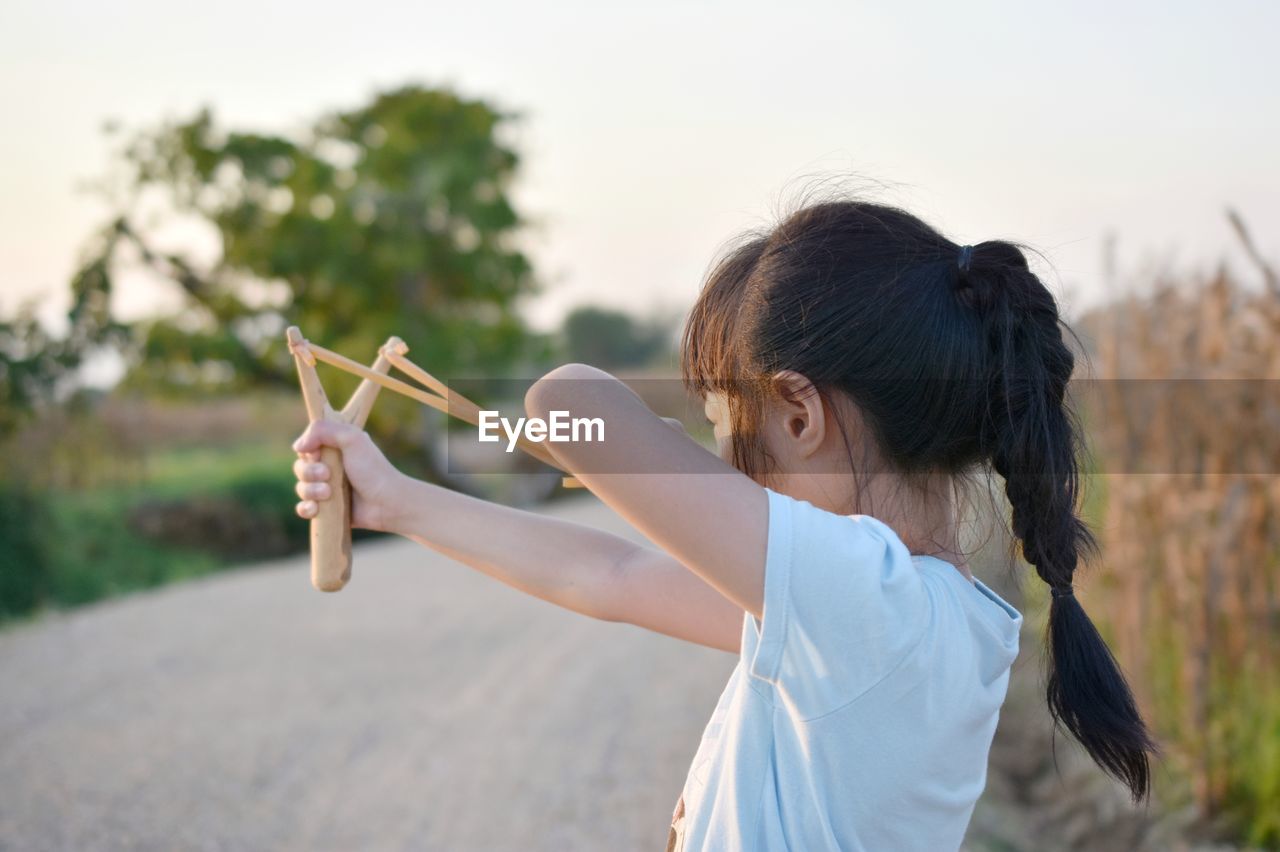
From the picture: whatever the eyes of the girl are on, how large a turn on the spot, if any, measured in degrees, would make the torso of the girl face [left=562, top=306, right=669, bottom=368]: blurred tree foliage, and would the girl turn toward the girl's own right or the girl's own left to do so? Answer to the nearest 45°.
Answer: approximately 45° to the girl's own right

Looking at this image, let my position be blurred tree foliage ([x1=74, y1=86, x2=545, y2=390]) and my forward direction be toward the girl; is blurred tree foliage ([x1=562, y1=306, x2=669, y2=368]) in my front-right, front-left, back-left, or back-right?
back-left

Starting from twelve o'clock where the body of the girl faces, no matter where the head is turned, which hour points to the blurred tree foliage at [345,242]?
The blurred tree foliage is roughly at 1 o'clock from the girl.

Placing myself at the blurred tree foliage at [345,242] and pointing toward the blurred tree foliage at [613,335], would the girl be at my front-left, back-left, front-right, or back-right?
back-right

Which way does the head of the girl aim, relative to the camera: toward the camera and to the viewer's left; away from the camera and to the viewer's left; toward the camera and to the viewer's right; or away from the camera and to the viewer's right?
away from the camera and to the viewer's left

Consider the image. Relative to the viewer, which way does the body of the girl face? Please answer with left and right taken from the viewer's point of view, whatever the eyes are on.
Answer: facing away from the viewer and to the left of the viewer
